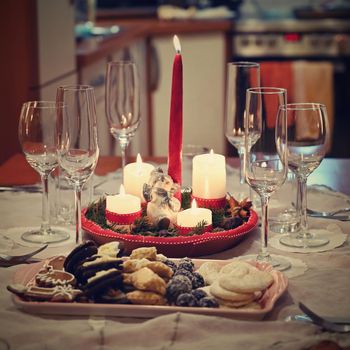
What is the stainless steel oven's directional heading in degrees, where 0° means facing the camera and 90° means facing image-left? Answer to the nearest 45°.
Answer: approximately 0°

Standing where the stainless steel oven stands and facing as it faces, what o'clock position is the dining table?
The dining table is roughly at 12 o'clock from the stainless steel oven.

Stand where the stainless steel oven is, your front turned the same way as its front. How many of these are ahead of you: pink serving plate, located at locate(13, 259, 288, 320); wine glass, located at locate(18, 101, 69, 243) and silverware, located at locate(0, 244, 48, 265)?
3

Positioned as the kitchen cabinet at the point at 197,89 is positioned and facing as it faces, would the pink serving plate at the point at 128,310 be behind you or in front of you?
in front

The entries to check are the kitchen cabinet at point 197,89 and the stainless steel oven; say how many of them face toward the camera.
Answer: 2

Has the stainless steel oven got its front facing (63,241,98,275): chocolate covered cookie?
yes

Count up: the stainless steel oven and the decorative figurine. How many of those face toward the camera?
2
